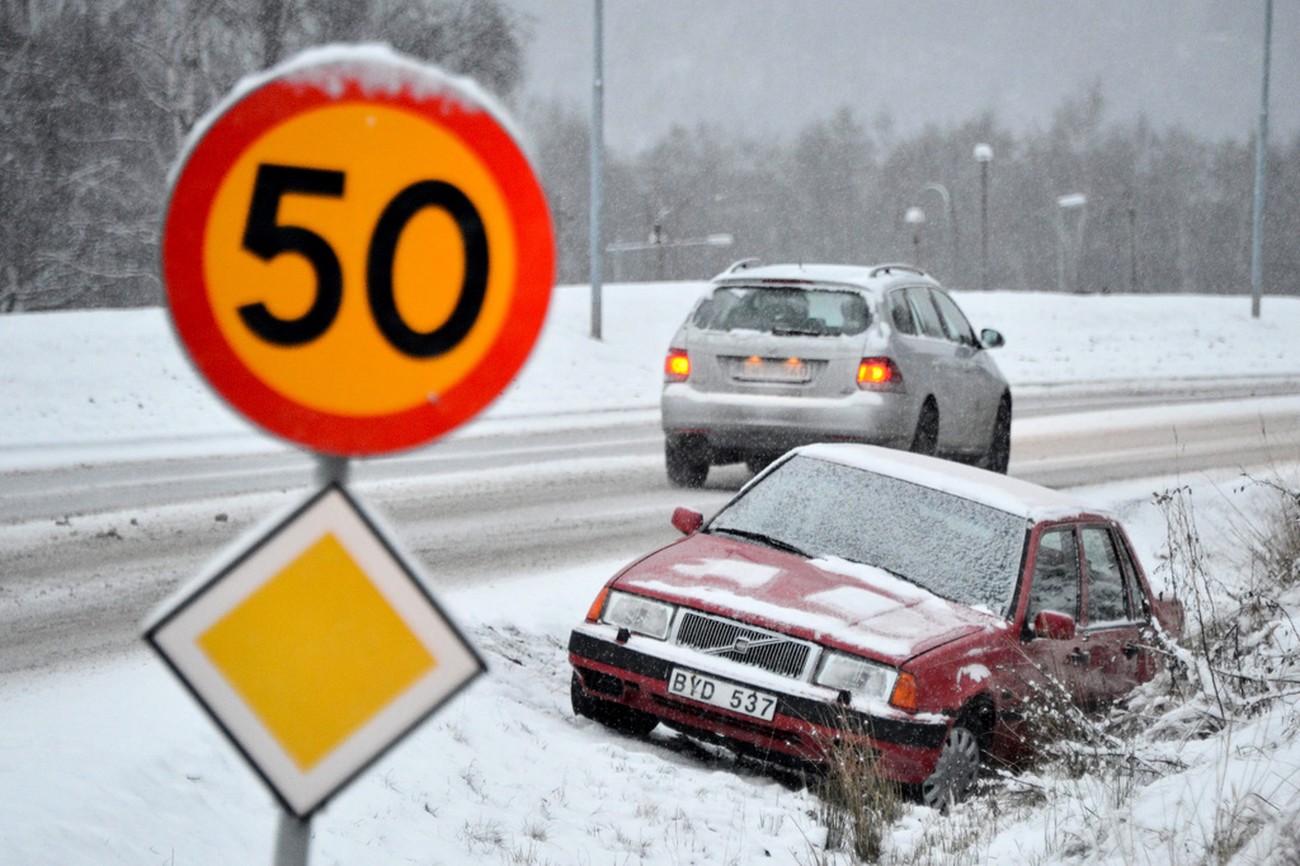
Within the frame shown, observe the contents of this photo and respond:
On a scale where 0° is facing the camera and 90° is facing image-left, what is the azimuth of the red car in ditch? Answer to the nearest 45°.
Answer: approximately 45°

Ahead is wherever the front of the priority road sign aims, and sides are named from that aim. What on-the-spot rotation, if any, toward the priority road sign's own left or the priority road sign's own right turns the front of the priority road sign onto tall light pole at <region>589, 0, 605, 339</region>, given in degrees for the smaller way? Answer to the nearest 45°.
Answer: approximately 180°

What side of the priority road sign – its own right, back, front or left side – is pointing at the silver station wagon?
back

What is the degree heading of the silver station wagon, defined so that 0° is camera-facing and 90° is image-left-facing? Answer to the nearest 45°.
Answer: approximately 225°

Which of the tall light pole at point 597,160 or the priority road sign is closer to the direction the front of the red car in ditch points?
the priority road sign

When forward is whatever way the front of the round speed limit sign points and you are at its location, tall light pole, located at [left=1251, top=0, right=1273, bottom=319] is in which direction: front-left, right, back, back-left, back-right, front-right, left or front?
back-left

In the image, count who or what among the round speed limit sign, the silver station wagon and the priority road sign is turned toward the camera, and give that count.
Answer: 2

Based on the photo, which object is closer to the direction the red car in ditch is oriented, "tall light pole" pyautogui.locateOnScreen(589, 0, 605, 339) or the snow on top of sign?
the snow on top of sign

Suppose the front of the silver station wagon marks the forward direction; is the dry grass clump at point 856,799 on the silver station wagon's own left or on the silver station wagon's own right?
on the silver station wagon's own right

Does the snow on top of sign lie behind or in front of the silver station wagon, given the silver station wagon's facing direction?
behind

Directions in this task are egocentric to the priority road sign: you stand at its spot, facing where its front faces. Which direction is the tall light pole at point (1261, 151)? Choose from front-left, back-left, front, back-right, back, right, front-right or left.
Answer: back-left

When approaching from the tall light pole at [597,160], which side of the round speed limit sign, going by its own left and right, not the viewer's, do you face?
back

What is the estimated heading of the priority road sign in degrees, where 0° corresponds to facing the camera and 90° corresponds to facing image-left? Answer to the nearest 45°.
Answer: approximately 0°

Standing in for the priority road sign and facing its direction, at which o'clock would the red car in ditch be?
The red car in ditch is roughly at 7 o'clock from the priority road sign.

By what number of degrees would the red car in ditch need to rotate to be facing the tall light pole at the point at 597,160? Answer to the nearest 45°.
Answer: approximately 135° to its right

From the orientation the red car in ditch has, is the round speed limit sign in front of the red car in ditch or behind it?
in front
